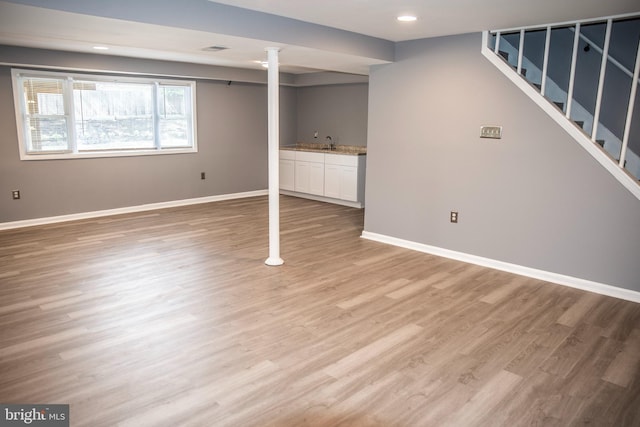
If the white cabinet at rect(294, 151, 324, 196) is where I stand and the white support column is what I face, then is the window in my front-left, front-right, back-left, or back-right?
front-right

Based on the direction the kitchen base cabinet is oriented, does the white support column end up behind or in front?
in front

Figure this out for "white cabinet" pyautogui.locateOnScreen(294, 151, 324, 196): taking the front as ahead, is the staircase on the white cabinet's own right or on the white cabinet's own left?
on the white cabinet's own left

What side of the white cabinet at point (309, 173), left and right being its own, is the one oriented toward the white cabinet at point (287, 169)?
right

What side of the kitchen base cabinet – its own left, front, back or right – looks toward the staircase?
left

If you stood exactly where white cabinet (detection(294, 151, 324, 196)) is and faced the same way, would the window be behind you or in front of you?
in front

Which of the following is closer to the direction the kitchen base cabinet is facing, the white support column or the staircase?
the white support column

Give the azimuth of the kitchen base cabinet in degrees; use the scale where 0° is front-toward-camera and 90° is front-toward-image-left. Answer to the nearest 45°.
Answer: approximately 45°

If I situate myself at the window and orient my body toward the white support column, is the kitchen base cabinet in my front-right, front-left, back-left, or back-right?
front-left

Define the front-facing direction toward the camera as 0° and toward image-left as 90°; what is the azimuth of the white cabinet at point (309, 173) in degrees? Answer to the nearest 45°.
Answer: approximately 45°

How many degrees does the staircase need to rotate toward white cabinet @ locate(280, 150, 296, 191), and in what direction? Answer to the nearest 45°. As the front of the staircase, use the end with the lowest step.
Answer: approximately 135° to its right

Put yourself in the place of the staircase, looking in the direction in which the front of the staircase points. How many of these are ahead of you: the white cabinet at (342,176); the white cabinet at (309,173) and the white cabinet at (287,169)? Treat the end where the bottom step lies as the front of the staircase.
0

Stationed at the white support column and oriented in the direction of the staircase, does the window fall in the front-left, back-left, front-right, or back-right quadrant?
back-left

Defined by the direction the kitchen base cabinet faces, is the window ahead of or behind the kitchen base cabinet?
ahead
